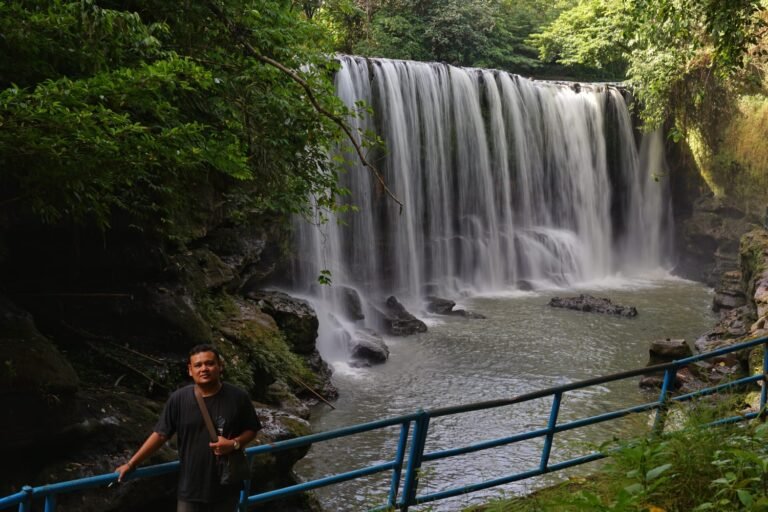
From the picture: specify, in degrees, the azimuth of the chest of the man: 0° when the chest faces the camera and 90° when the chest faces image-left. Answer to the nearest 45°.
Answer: approximately 0°

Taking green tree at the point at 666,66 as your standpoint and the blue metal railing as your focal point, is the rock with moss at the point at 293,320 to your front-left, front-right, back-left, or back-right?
front-right

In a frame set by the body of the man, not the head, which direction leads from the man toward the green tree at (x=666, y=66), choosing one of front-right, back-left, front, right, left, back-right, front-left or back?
back-left

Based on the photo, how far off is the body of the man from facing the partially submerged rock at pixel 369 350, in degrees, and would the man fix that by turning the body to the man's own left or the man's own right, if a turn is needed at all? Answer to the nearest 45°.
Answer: approximately 180°

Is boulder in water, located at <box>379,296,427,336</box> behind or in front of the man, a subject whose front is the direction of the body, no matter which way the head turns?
behind

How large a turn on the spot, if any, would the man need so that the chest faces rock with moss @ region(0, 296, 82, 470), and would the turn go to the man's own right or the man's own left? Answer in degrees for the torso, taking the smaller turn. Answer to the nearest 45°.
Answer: approximately 135° to the man's own right

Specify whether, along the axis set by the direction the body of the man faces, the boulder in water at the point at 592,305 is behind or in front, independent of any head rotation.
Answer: behind
